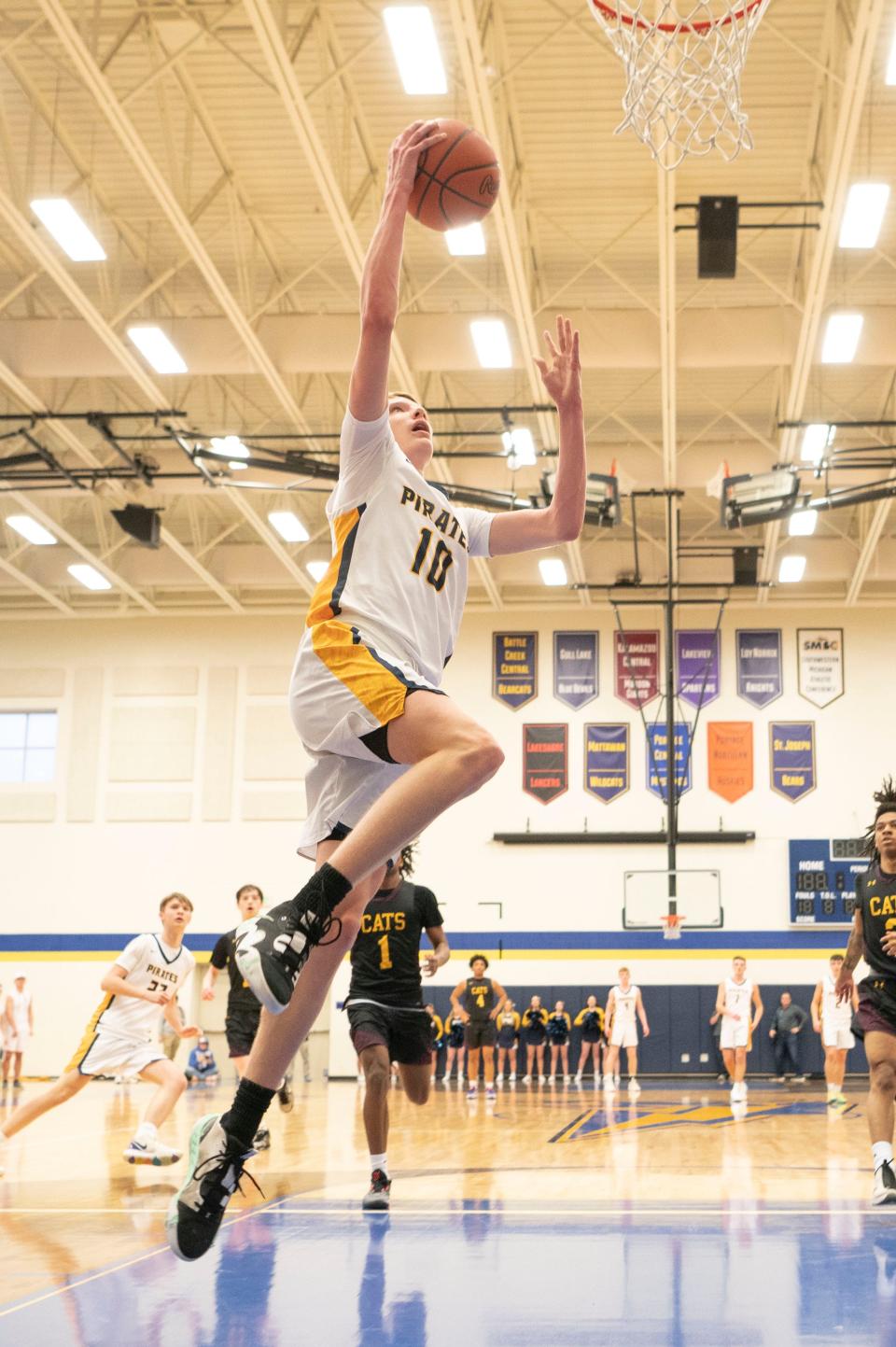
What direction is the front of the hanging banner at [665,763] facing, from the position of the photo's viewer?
facing the viewer

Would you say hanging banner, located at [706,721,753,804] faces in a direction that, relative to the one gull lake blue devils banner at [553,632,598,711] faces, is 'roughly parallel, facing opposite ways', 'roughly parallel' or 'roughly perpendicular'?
roughly parallel

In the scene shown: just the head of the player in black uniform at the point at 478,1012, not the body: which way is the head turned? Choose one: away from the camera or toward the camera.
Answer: toward the camera

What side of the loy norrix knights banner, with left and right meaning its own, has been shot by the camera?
front

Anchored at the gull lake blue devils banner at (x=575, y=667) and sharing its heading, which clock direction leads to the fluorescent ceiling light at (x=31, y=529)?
The fluorescent ceiling light is roughly at 2 o'clock from the gull lake blue devils banner.

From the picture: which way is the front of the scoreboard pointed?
toward the camera

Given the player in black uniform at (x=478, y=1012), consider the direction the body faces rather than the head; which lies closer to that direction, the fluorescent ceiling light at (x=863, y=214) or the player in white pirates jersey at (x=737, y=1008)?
the fluorescent ceiling light

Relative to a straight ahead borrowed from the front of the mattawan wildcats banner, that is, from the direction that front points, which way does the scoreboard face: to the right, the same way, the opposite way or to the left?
the same way

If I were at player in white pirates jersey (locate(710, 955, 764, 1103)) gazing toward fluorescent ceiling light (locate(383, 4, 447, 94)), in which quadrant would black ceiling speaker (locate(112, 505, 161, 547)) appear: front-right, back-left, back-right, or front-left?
front-right

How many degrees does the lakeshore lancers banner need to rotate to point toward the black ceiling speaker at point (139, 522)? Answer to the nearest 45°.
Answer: approximately 45° to its right

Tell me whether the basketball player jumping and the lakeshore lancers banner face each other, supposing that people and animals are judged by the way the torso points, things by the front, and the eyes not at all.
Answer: no

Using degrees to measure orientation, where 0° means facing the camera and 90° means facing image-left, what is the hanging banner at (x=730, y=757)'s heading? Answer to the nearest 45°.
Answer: approximately 0°

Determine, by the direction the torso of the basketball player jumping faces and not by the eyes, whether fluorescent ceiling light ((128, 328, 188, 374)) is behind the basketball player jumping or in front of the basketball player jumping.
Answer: behind

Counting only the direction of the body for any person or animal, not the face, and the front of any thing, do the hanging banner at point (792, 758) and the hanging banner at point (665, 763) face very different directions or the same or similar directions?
same or similar directions

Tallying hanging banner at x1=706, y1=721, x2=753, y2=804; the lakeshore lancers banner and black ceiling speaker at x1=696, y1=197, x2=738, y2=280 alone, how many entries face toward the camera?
3

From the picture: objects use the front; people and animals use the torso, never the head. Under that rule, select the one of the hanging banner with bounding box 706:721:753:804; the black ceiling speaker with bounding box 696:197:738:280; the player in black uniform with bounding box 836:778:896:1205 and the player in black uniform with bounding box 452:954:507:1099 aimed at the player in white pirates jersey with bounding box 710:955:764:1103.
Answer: the hanging banner
